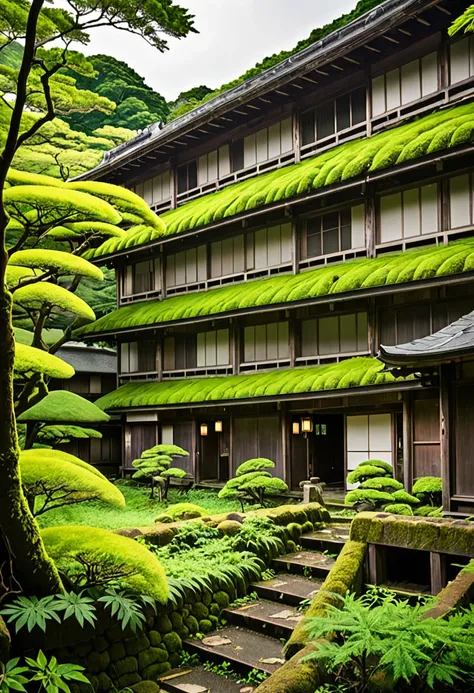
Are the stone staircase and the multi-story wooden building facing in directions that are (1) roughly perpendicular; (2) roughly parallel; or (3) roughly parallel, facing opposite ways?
roughly parallel

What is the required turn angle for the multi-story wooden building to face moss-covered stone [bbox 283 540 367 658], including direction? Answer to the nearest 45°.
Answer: approximately 45° to its left

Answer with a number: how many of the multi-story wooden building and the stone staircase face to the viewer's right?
0

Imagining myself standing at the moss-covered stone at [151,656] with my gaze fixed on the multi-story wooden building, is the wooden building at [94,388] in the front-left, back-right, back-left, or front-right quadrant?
front-left

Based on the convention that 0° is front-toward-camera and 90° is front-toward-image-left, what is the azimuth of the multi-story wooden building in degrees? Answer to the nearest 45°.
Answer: approximately 45°

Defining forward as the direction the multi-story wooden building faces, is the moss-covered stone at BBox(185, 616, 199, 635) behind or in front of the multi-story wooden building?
in front

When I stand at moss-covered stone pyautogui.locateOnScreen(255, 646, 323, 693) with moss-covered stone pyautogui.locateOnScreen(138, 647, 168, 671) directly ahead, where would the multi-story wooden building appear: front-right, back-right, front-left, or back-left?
front-right

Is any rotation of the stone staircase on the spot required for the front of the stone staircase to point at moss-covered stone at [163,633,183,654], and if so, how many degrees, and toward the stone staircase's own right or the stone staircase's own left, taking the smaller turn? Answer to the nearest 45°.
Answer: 0° — it already faces it

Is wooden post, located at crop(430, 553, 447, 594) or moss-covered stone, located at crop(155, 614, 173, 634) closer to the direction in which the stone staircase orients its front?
the moss-covered stone

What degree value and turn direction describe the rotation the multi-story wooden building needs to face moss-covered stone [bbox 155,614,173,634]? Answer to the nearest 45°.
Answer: approximately 45° to its left

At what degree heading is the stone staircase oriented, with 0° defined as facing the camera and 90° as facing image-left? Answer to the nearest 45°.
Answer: approximately 45°

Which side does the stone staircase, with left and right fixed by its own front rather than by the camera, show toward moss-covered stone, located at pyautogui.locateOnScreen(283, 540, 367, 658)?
left
